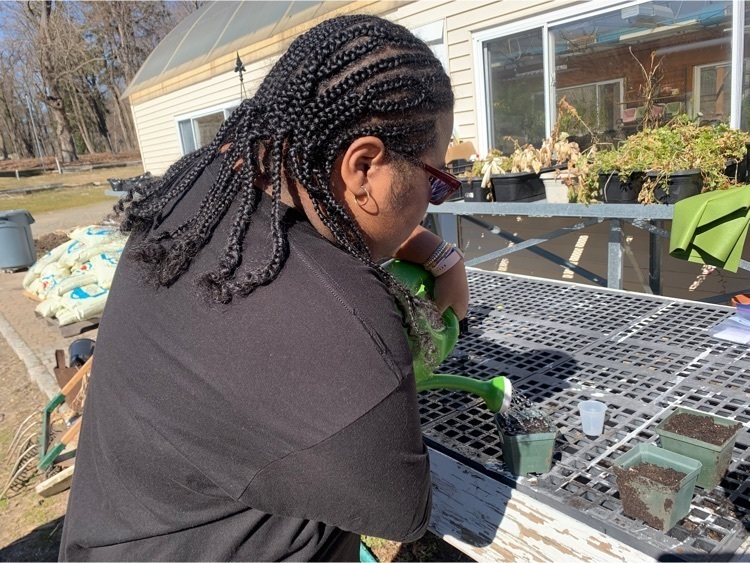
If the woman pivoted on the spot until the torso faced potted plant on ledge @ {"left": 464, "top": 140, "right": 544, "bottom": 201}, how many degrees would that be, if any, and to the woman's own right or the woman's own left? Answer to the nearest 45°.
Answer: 0° — they already face it

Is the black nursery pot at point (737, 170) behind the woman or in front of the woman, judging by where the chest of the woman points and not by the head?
in front

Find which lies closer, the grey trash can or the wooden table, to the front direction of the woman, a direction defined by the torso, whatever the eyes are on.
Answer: the wooden table

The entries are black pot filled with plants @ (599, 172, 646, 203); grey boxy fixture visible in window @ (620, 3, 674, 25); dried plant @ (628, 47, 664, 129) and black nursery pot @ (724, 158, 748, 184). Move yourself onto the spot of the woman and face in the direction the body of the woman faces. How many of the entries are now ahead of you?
4

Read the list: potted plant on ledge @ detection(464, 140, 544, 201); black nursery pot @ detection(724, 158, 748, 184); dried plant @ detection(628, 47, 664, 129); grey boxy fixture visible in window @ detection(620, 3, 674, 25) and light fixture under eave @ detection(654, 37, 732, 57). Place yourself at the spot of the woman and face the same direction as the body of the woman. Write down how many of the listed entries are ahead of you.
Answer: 5

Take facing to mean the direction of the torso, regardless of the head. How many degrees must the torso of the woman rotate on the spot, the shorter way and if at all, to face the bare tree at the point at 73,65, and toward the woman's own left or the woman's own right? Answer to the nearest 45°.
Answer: approximately 45° to the woman's own left

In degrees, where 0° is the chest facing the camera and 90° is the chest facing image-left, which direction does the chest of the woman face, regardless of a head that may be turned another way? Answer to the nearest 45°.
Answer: approximately 225°

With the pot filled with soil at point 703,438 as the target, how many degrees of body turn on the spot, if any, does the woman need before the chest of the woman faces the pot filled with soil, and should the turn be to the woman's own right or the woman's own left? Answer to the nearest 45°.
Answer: approximately 45° to the woman's own right

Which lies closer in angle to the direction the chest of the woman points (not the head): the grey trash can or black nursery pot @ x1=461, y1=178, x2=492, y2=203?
the black nursery pot

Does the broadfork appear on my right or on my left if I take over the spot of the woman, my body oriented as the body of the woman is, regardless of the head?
on my left

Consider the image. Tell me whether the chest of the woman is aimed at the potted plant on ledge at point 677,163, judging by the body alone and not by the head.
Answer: yes

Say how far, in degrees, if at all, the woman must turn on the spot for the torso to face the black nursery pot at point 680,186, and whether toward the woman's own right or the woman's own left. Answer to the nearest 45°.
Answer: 0° — they already face it

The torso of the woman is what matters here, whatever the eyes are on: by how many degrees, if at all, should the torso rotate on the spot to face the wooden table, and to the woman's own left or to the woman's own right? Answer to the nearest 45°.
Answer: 0° — they already face it

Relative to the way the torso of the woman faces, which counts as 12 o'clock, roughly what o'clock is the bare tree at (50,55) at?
The bare tree is roughly at 10 o'clock from the woman.

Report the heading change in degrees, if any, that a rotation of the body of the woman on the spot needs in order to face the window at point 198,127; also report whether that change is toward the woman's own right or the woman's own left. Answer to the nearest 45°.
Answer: approximately 45° to the woman's own left

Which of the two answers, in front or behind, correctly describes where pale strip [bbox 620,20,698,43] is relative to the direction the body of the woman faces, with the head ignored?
in front

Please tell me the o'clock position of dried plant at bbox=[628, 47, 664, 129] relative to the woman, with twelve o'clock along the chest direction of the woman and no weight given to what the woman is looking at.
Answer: The dried plant is roughly at 12 o'clock from the woman.

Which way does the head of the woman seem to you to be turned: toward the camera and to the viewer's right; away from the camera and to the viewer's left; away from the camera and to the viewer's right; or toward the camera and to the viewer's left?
away from the camera and to the viewer's right

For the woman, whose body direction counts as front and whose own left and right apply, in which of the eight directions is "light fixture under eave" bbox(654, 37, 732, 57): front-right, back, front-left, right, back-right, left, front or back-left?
front
